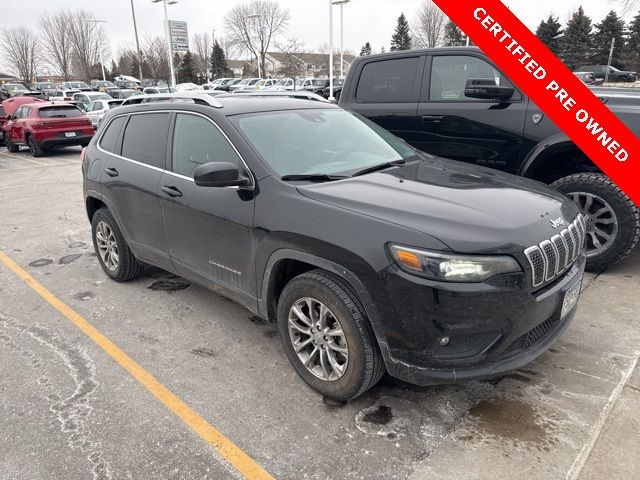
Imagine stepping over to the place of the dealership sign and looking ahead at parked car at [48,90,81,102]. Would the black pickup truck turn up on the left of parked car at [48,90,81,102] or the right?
left

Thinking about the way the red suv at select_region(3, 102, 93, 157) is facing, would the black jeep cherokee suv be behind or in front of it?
behind

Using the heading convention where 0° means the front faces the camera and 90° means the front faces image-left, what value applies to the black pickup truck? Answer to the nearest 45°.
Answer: approximately 315°

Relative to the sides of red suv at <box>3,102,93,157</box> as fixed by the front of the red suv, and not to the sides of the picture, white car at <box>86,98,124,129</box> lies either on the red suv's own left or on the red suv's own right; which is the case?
on the red suv's own right

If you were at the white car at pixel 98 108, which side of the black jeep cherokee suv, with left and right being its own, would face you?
back

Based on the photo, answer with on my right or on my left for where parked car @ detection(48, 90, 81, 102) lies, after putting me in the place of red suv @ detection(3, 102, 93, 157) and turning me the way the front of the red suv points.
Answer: on my right

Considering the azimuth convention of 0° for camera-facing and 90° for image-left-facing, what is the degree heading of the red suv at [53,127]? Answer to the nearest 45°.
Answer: approximately 135°

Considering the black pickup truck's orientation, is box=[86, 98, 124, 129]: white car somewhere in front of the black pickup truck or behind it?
behind

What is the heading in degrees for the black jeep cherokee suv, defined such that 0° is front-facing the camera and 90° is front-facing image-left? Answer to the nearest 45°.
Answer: approximately 315°

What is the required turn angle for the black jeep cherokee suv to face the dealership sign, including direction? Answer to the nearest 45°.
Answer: approximately 135° to its left

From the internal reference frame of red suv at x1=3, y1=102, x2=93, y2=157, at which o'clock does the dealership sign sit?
The dealership sign is roughly at 2 o'clock from the red suv.
